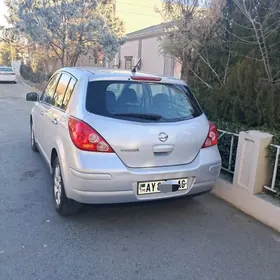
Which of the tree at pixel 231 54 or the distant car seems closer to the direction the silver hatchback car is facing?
the distant car

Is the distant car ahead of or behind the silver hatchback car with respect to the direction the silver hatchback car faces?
ahead

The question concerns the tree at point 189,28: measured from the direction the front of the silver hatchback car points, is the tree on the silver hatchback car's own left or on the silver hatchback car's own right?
on the silver hatchback car's own right

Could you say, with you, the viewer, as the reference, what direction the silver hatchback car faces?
facing away from the viewer and to the left of the viewer

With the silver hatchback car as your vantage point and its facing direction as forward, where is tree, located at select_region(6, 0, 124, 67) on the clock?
The tree is roughly at 1 o'clock from the silver hatchback car.

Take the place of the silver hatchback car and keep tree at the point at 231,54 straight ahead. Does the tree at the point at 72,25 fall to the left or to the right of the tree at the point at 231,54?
left

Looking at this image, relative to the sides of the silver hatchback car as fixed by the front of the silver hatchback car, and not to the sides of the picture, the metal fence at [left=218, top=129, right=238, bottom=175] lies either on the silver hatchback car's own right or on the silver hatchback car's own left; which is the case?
on the silver hatchback car's own right

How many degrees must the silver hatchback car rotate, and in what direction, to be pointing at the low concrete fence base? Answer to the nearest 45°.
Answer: approximately 135° to its right

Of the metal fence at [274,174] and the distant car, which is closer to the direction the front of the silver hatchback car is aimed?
the distant car

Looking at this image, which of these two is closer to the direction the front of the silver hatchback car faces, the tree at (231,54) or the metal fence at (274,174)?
the tree

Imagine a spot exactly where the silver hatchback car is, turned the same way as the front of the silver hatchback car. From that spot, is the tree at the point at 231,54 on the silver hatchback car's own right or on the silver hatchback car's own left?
on the silver hatchback car's own right

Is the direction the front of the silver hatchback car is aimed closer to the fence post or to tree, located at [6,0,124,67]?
the tree

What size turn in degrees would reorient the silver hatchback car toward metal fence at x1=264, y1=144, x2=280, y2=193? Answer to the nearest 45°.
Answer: approximately 135° to its right

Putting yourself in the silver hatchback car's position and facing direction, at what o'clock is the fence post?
The fence post is roughly at 4 o'clock from the silver hatchback car.
